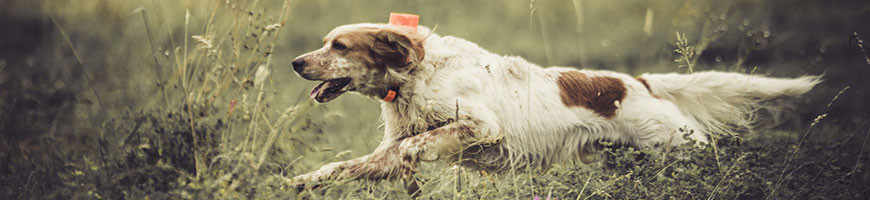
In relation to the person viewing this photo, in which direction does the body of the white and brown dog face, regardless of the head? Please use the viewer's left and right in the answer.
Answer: facing to the left of the viewer
